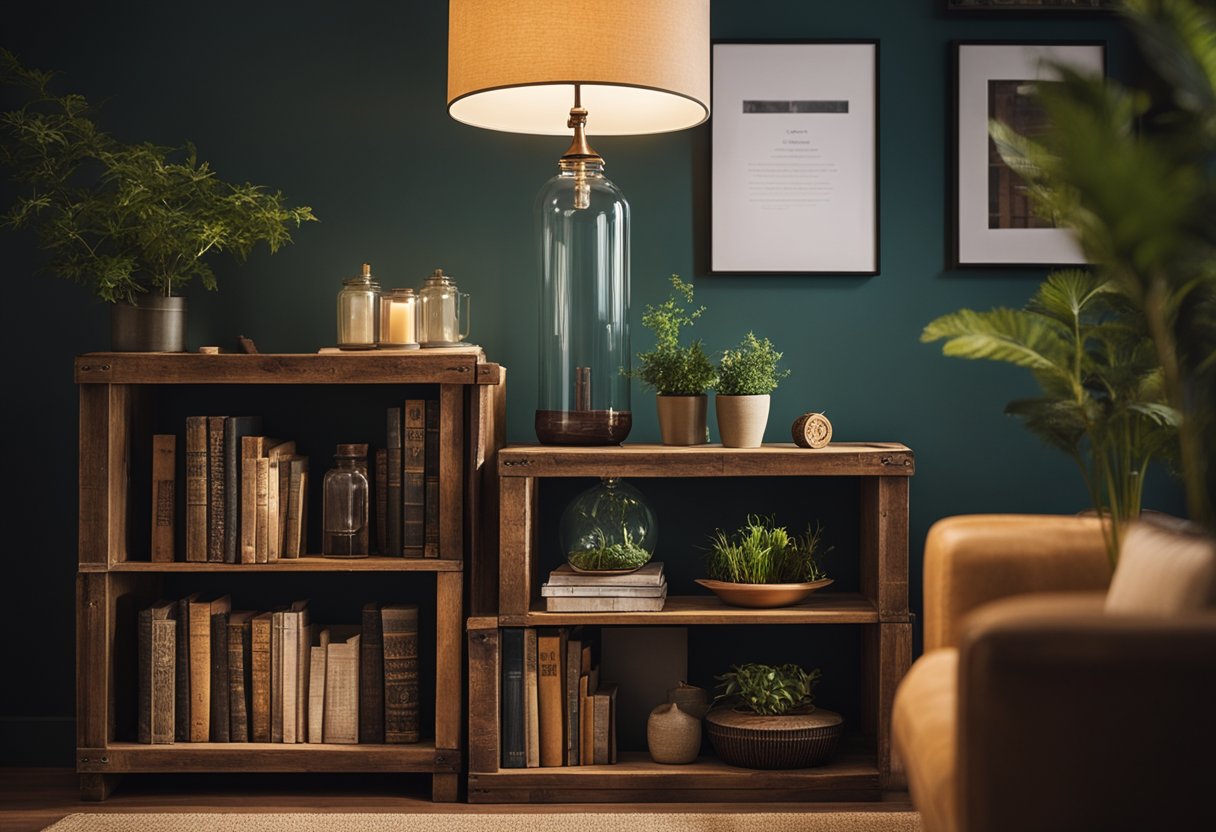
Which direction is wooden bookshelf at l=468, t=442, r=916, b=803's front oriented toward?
toward the camera

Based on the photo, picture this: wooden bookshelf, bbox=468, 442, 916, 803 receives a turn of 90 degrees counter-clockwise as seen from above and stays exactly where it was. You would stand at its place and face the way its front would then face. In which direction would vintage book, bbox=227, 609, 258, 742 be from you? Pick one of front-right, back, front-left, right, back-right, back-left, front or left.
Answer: back

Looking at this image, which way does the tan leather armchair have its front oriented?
to the viewer's left

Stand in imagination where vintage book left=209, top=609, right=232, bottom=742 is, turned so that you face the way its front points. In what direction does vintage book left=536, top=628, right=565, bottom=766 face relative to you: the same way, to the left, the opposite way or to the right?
the same way

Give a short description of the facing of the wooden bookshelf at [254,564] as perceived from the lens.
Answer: facing the viewer

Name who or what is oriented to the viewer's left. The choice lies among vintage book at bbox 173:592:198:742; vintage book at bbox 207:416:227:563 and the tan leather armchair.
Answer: the tan leather armchair

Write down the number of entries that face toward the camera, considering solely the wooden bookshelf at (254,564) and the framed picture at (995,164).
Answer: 2
